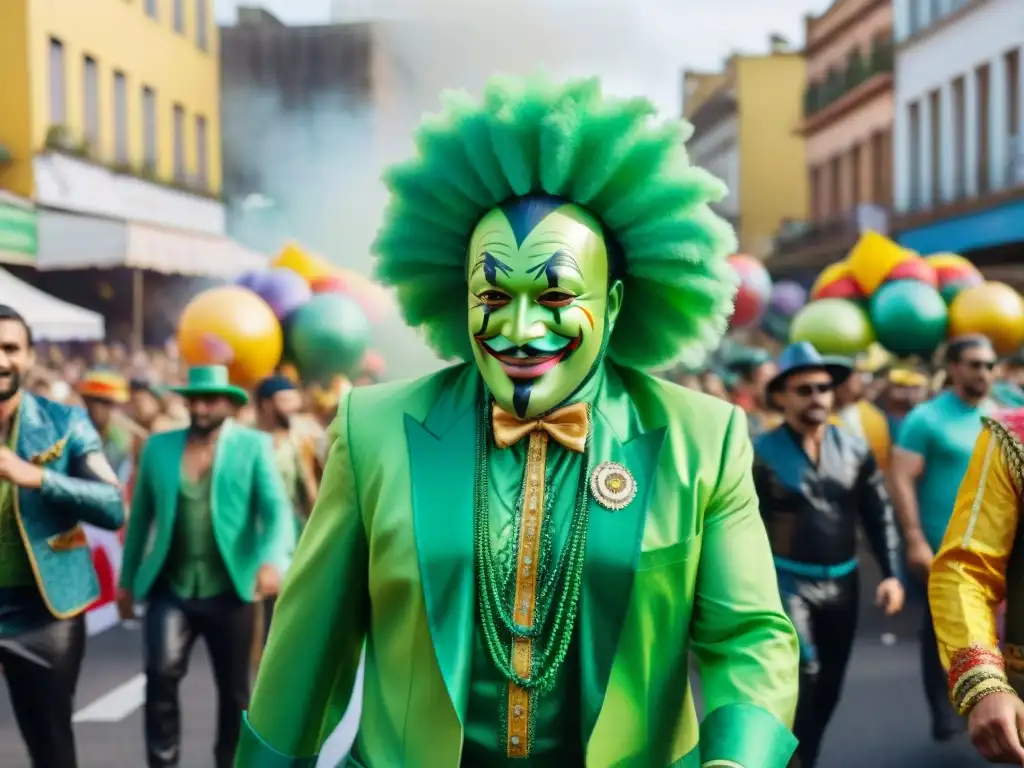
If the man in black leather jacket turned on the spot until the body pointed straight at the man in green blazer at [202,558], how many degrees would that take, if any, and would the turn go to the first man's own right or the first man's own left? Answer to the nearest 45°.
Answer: approximately 90° to the first man's own right

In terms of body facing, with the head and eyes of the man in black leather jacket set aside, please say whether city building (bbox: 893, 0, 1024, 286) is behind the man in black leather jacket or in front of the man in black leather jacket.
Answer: behind

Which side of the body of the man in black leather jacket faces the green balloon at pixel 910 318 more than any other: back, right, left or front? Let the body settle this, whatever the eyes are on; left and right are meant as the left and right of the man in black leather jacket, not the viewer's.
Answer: back

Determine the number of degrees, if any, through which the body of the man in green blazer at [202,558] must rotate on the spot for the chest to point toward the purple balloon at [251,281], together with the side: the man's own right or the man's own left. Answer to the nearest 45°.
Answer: approximately 180°

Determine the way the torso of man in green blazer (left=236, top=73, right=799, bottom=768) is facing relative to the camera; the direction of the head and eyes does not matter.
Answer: toward the camera

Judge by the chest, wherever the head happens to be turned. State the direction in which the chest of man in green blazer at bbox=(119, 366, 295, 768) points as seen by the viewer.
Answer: toward the camera

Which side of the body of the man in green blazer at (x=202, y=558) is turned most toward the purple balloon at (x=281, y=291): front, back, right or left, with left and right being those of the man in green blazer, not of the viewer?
back

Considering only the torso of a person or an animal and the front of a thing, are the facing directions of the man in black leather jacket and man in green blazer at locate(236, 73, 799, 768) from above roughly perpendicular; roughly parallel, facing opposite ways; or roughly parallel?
roughly parallel

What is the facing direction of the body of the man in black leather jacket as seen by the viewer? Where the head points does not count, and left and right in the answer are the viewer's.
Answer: facing the viewer

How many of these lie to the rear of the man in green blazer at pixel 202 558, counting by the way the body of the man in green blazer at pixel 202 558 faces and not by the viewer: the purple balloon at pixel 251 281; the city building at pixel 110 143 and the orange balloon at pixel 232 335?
3

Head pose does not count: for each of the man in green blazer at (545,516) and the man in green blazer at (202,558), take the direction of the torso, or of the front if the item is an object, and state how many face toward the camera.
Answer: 2

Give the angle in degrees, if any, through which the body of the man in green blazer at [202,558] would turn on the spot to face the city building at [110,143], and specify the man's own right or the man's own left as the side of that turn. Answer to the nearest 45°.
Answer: approximately 180°

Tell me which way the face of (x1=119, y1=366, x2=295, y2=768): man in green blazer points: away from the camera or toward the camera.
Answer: toward the camera

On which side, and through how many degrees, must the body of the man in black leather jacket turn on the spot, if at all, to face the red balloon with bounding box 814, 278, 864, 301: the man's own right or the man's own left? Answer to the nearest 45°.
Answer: approximately 180°

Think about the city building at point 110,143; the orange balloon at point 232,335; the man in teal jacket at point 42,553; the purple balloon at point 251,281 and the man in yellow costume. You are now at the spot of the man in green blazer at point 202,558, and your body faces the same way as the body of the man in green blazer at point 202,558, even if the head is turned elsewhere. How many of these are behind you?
3
